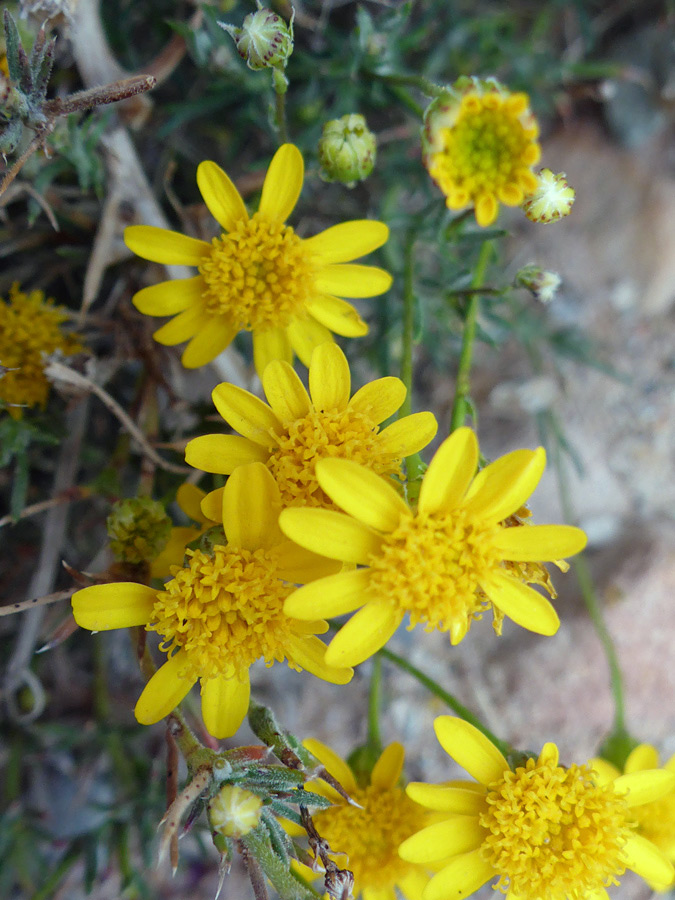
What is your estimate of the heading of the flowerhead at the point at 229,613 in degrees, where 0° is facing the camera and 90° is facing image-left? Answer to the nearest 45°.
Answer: approximately 0°

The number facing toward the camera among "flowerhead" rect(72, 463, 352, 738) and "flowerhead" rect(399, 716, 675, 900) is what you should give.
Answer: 2

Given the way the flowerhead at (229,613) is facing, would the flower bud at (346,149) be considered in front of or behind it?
behind
